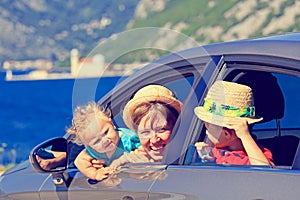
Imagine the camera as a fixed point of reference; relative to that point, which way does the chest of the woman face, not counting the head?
toward the camera

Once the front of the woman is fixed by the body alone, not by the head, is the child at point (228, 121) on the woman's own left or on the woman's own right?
on the woman's own left

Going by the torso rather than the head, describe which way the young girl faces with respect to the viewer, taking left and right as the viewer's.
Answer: facing the viewer
